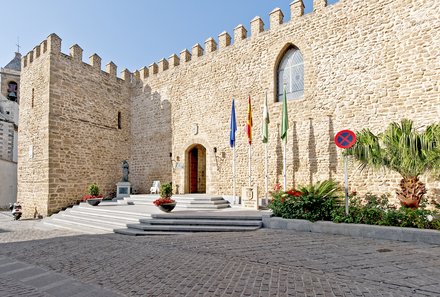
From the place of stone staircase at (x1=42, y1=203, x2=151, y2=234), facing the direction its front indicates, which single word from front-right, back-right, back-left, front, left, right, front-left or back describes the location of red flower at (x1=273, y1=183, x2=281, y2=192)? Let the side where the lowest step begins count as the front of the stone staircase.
back-left

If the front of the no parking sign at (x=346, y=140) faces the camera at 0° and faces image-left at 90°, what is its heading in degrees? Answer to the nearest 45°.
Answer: approximately 0°

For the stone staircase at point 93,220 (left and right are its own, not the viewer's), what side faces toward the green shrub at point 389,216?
left

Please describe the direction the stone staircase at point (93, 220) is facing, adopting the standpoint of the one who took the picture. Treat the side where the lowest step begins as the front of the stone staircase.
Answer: facing the viewer and to the left of the viewer

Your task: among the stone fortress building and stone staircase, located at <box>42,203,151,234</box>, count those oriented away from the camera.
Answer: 0

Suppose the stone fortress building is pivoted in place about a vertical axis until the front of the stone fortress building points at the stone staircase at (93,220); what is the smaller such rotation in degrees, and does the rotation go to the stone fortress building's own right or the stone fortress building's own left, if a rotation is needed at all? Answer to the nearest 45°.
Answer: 0° — it already faces it

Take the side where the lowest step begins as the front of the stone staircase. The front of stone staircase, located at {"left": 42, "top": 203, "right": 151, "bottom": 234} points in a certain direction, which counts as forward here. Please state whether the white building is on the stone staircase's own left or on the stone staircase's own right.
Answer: on the stone staircase's own right

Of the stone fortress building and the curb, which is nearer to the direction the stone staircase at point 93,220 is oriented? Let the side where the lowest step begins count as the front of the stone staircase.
the curb
